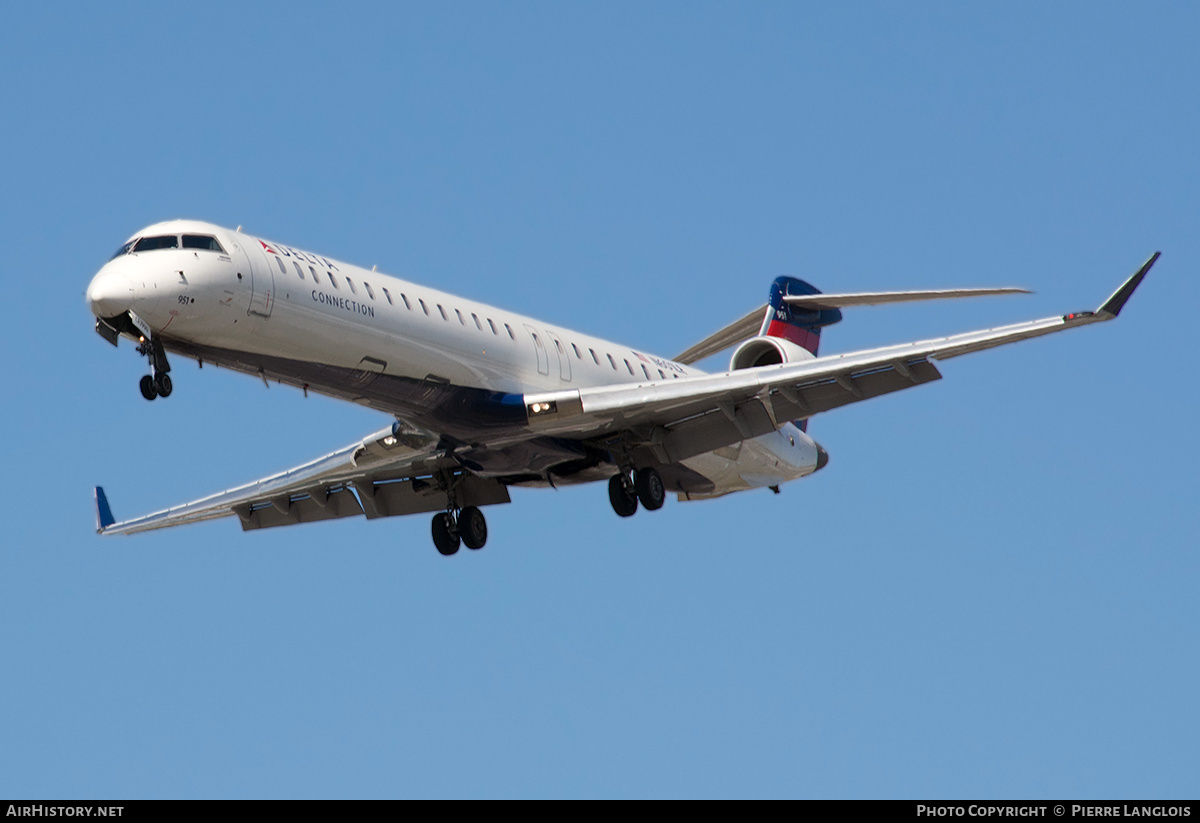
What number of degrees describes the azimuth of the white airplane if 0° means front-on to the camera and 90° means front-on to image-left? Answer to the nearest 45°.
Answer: approximately 45°
